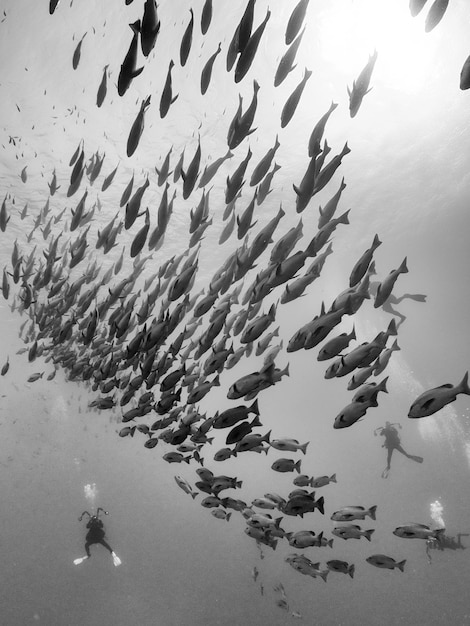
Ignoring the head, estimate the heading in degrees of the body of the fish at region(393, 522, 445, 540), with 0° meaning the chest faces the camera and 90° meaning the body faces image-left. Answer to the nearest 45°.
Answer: approximately 90°

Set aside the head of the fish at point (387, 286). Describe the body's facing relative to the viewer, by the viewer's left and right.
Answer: facing to the left of the viewer

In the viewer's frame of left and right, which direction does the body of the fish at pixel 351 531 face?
facing to the left of the viewer

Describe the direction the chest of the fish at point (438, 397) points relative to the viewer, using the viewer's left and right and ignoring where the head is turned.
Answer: facing to the left of the viewer
